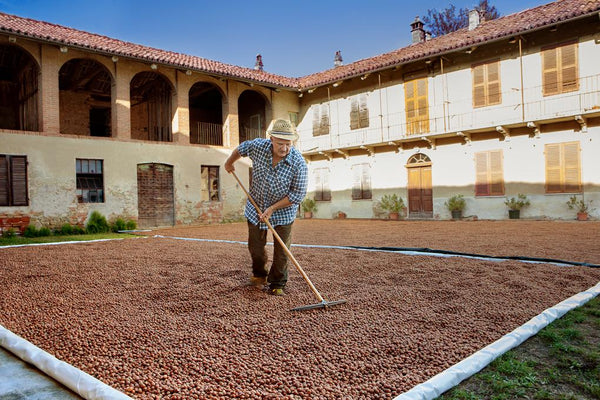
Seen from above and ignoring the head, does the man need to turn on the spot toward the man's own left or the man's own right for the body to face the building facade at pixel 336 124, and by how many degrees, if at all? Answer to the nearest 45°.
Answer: approximately 180°

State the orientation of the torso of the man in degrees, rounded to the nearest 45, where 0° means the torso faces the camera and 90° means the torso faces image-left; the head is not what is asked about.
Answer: approximately 0°

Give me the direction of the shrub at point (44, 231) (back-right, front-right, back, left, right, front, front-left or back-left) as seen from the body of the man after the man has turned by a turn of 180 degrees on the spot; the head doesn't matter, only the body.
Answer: front-left
